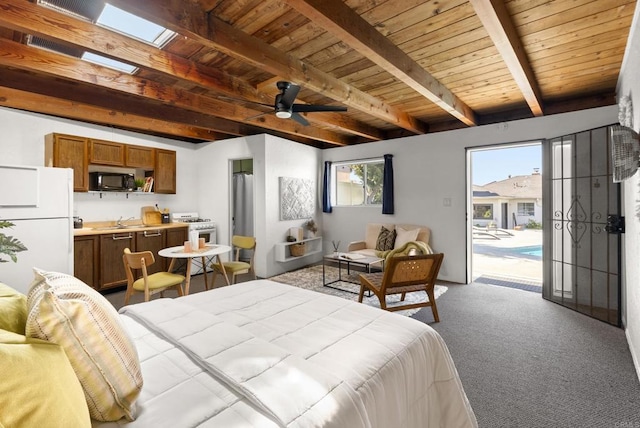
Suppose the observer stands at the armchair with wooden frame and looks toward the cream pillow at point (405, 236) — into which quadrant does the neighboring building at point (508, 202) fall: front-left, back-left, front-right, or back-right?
front-right

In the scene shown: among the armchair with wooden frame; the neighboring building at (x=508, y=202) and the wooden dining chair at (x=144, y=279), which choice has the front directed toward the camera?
the neighboring building

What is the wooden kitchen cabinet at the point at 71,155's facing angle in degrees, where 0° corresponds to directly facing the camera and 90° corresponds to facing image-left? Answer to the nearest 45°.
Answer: approximately 315°

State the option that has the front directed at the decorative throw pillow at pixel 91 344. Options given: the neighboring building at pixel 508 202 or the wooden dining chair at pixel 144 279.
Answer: the neighboring building

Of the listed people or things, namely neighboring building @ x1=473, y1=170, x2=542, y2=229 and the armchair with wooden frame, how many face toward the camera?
1

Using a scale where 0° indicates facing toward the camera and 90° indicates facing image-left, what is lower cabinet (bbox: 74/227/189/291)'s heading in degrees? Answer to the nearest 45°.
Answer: approximately 315°

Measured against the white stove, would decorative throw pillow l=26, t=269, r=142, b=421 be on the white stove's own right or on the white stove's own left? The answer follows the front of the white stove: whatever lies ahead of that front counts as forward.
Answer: on the white stove's own right

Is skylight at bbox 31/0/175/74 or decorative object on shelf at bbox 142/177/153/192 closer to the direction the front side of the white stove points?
the skylight

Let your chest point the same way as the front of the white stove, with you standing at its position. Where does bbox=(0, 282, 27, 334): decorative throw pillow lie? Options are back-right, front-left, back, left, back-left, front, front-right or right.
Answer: front-right

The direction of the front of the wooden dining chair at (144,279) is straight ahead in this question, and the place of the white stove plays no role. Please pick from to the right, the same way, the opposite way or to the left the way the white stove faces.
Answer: to the right

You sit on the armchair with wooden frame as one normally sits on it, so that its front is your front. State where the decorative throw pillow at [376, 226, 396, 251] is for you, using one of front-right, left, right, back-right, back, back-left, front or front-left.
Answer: front-right

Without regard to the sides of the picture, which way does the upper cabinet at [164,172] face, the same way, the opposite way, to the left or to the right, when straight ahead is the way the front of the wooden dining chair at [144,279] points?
to the right

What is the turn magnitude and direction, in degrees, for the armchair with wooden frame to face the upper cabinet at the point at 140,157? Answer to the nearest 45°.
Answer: approximately 45° to its left

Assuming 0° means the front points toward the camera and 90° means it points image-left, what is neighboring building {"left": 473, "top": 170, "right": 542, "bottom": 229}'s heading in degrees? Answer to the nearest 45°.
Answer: approximately 0°

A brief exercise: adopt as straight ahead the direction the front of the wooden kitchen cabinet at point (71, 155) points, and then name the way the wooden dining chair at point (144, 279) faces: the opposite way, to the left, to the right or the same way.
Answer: to the left

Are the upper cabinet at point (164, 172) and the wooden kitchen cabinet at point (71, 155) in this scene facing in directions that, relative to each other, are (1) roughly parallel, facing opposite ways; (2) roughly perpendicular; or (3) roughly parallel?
roughly parallel
